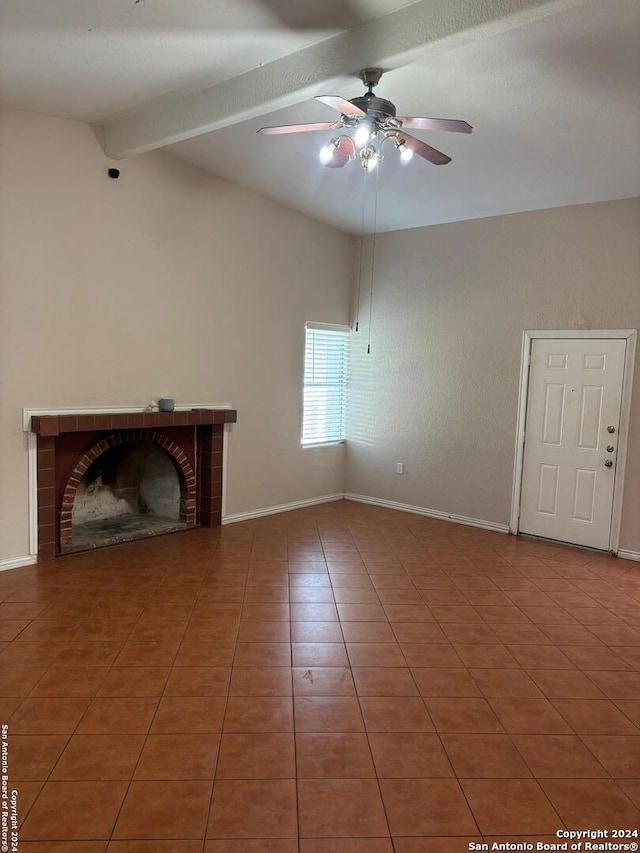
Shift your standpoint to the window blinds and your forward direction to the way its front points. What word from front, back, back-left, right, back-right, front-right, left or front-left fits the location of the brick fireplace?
right

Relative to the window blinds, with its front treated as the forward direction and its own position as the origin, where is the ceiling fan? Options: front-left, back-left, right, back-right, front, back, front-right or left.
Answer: front-right

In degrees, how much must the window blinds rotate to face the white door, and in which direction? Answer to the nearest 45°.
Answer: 0° — it already faces it

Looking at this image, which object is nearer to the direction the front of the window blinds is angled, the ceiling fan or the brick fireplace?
the ceiling fan

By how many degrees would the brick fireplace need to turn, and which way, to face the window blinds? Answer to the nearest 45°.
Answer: approximately 45° to its left

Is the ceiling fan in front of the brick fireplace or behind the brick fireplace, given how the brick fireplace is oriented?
in front

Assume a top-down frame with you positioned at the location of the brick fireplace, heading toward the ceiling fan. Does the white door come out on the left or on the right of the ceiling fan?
left

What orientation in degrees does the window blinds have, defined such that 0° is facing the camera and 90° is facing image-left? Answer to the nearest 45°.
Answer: approximately 315°

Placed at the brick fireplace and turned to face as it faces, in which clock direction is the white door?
The white door is roughly at 11 o'clock from the brick fireplace.

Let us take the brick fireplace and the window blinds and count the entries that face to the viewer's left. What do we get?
0

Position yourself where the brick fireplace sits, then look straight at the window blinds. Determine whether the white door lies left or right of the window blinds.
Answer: right

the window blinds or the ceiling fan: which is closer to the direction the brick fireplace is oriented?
the ceiling fan
